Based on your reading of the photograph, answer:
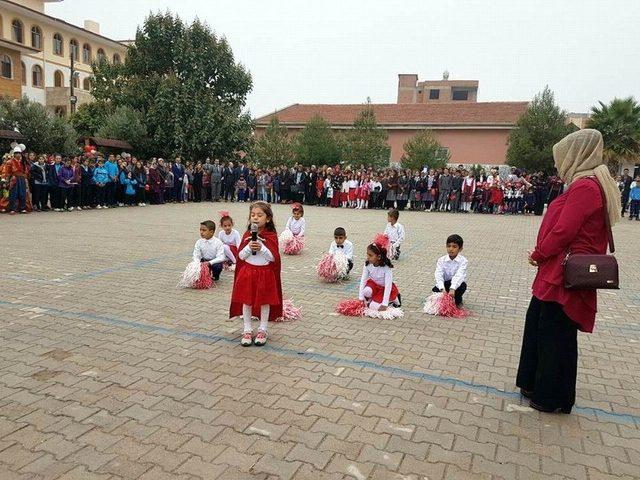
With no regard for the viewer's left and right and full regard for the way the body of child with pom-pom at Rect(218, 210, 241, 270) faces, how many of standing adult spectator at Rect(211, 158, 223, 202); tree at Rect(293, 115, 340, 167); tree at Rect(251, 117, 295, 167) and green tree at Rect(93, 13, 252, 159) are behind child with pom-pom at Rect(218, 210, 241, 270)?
4

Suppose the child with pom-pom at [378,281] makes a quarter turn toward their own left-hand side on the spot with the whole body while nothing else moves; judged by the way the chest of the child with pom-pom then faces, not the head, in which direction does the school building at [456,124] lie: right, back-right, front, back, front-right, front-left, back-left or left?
back-left

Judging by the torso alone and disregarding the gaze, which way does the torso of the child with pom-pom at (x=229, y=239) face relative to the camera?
toward the camera

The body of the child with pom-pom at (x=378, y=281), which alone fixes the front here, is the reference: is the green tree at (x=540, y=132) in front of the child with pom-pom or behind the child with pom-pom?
behind

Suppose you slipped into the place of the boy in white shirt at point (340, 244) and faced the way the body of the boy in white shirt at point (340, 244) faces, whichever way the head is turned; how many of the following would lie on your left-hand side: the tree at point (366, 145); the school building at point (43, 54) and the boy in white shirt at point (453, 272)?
1

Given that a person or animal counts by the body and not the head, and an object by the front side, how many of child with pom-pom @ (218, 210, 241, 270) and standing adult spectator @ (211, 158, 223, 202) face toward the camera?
2

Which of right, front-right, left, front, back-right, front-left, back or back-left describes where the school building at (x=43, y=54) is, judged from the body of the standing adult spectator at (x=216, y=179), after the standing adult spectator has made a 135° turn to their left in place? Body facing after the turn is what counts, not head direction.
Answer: left

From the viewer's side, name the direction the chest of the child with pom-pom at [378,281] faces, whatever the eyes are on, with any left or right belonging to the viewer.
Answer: facing the viewer and to the left of the viewer

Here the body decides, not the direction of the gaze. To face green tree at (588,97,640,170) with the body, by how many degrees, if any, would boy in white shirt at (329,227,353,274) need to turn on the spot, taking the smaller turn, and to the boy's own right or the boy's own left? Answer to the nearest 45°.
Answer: approximately 180°

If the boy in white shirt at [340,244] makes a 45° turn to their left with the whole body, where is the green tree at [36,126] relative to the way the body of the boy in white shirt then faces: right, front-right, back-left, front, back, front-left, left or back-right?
back-right

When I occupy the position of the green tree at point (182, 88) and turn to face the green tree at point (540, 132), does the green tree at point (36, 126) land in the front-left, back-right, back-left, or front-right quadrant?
back-right

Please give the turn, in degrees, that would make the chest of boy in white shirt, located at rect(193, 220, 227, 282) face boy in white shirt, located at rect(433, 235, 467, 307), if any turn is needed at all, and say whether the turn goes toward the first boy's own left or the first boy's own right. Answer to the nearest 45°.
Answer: approximately 90° to the first boy's own left

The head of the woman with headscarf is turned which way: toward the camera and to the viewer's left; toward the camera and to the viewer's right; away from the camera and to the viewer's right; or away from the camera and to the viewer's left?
away from the camera and to the viewer's left

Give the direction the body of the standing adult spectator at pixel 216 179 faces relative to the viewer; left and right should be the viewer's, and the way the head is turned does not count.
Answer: facing the viewer

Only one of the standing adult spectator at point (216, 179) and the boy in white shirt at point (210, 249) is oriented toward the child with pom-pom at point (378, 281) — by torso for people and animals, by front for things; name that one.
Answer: the standing adult spectator

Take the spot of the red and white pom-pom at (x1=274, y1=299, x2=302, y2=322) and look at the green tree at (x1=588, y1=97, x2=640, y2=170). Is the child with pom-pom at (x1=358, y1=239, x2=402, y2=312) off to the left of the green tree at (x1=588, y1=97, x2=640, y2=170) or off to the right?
right

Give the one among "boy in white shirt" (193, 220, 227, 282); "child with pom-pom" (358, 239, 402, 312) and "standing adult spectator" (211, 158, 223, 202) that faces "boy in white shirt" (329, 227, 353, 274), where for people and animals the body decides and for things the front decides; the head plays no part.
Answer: the standing adult spectator
